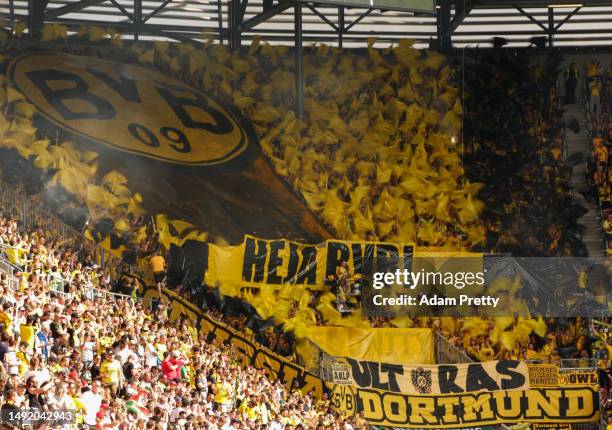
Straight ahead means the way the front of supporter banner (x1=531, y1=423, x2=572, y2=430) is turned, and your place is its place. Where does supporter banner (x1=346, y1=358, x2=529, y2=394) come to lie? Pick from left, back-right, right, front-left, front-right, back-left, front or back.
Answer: right

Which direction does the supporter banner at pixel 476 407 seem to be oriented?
toward the camera

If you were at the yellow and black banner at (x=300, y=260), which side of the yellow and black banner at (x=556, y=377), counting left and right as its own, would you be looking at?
right

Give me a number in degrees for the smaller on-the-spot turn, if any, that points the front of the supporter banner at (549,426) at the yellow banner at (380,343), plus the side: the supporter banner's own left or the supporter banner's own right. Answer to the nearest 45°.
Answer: approximately 90° to the supporter banner's own right

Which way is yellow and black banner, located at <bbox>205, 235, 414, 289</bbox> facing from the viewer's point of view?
toward the camera

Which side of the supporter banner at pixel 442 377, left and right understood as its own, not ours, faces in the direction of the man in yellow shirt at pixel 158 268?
right

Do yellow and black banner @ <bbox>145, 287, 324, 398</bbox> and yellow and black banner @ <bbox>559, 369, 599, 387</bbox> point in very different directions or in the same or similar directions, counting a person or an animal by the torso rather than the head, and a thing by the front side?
same or similar directions

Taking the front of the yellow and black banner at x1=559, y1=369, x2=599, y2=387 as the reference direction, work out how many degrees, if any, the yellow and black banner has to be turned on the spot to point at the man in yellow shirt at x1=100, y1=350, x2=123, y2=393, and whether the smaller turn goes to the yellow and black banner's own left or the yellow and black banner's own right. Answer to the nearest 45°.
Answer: approximately 45° to the yellow and black banner's own right

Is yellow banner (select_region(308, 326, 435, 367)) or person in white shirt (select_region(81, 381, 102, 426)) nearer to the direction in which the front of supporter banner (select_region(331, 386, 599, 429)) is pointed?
the person in white shirt

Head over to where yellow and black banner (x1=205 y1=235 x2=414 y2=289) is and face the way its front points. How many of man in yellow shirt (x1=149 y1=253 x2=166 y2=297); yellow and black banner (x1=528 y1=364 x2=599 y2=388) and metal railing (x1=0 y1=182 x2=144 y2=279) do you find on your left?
1

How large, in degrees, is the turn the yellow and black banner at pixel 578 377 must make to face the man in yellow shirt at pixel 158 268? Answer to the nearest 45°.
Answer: approximately 90° to its right

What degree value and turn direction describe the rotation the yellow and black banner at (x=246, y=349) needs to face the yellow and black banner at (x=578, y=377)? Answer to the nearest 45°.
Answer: approximately 135° to its left

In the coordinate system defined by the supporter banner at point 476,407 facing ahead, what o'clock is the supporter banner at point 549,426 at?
the supporter banner at point 549,426 is roughly at 9 o'clock from the supporter banner at point 476,407.

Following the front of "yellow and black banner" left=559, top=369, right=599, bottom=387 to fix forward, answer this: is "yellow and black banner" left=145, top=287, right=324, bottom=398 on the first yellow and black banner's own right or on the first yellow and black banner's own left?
on the first yellow and black banner's own right

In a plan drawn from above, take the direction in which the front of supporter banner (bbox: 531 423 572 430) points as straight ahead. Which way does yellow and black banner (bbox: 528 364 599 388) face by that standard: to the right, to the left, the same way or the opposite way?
the same way
